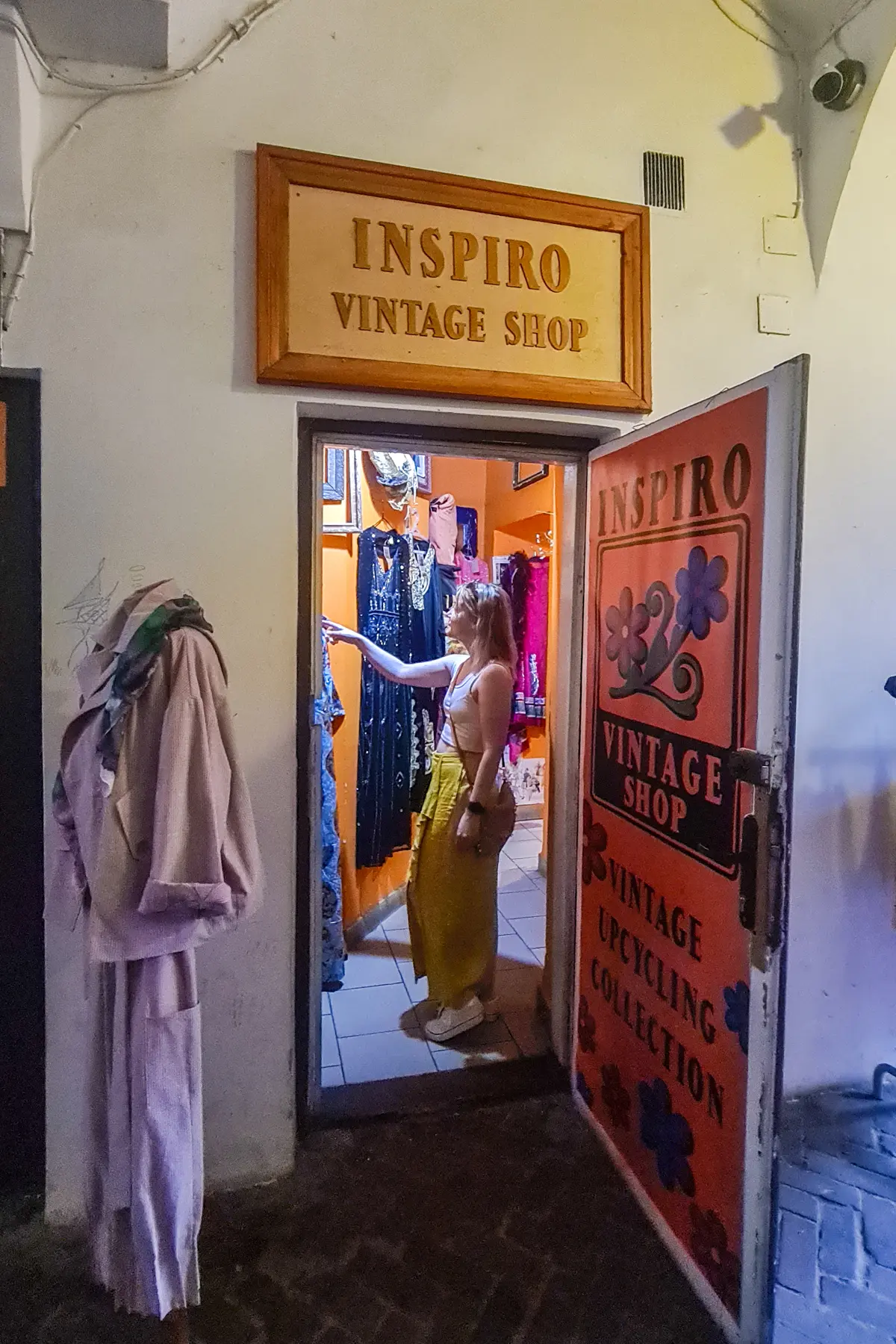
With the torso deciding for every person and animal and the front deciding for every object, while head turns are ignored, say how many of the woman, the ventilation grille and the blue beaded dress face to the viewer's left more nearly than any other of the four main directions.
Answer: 1

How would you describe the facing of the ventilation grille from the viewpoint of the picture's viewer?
facing the viewer

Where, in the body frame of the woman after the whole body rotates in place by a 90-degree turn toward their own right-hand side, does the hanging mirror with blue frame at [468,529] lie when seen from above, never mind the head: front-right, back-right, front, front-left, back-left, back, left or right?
front

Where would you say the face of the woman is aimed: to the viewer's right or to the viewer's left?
to the viewer's left

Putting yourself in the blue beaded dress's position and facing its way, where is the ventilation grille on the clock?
The ventilation grille is roughly at 11 o'clock from the blue beaded dress.

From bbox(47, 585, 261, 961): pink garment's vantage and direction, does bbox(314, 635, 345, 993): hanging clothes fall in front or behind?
behind

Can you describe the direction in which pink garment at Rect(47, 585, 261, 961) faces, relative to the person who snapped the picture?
facing the viewer and to the left of the viewer

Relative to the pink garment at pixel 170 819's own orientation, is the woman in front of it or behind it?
behind

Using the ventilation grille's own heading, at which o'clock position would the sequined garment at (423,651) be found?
The sequined garment is roughly at 5 o'clock from the ventilation grille.

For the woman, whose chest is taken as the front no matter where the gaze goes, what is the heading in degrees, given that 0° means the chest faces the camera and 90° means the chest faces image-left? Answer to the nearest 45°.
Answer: approximately 90°

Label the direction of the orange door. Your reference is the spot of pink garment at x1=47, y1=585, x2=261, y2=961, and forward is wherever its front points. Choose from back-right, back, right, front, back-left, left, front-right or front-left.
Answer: back-left

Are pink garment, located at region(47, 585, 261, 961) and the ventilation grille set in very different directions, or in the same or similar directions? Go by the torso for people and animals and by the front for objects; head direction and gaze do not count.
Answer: same or similar directions

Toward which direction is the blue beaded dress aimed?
toward the camera
